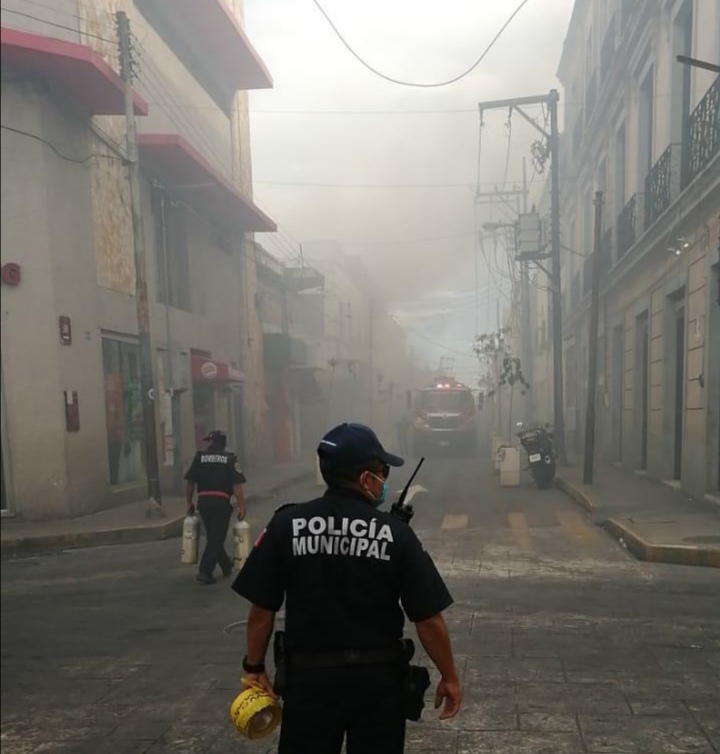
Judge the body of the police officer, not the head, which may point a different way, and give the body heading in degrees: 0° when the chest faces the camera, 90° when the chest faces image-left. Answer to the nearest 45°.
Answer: approximately 180°

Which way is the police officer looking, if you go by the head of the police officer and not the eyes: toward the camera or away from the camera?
away from the camera

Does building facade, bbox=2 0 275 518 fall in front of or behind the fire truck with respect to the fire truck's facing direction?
in front

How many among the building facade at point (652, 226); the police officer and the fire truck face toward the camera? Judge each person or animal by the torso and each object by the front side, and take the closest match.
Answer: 1

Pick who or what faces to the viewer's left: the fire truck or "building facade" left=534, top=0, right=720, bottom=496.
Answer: the building facade

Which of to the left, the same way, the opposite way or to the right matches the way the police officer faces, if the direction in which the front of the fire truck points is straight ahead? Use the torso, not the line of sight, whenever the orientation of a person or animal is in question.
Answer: the opposite way

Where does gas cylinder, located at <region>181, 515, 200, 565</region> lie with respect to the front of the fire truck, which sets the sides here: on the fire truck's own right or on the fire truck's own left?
on the fire truck's own right

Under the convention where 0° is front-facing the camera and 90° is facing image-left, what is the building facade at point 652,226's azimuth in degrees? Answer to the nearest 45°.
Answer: approximately 90°
